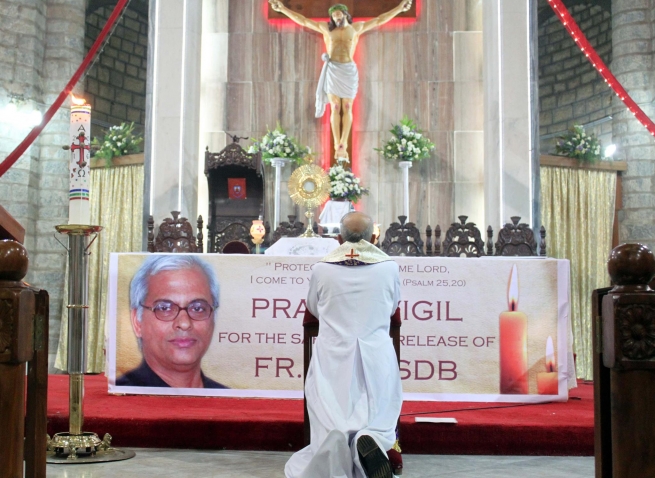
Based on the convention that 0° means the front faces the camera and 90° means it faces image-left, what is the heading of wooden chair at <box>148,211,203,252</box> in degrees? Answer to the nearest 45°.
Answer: approximately 0°

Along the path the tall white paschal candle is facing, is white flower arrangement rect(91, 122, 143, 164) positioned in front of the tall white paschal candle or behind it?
behind

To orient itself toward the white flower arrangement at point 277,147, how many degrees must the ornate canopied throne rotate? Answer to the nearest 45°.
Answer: approximately 90° to its left

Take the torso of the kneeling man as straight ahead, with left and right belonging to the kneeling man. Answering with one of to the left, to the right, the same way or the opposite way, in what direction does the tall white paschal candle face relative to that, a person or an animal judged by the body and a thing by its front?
the opposite way

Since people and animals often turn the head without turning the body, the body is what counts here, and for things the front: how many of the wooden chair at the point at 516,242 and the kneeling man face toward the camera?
1

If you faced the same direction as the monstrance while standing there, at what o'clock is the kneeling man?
The kneeling man is roughly at 12 o'clock from the monstrance.

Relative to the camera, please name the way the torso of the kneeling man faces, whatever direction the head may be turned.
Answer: away from the camera

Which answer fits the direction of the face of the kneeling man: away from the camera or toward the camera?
away from the camera
